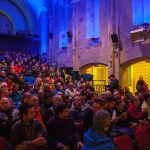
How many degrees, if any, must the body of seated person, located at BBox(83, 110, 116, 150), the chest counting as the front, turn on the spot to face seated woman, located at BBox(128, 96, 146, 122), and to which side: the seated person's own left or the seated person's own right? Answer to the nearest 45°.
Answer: approximately 90° to the seated person's own left

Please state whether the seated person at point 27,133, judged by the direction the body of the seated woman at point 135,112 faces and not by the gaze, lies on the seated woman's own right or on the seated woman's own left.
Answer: on the seated woman's own right

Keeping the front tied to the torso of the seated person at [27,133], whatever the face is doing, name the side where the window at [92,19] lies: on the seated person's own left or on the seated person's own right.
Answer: on the seated person's own left

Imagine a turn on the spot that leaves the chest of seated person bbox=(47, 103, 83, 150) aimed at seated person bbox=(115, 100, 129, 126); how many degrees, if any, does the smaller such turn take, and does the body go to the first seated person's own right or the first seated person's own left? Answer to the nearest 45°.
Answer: approximately 90° to the first seated person's own left

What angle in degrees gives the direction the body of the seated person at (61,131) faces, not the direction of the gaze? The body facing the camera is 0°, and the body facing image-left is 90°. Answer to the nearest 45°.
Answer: approximately 315°

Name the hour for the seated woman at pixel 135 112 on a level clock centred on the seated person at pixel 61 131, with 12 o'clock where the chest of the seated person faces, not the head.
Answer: The seated woman is roughly at 9 o'clock from the seated person.

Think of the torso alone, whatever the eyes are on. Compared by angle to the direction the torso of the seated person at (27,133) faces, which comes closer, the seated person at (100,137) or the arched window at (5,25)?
the seated person

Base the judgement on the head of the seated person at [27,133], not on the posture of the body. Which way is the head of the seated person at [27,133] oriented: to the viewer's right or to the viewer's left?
to the viewer's right

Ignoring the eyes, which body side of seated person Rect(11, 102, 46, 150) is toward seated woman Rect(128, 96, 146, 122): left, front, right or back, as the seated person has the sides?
left

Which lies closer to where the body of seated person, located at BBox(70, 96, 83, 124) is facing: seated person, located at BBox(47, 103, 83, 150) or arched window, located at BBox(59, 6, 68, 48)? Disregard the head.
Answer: the seated person
